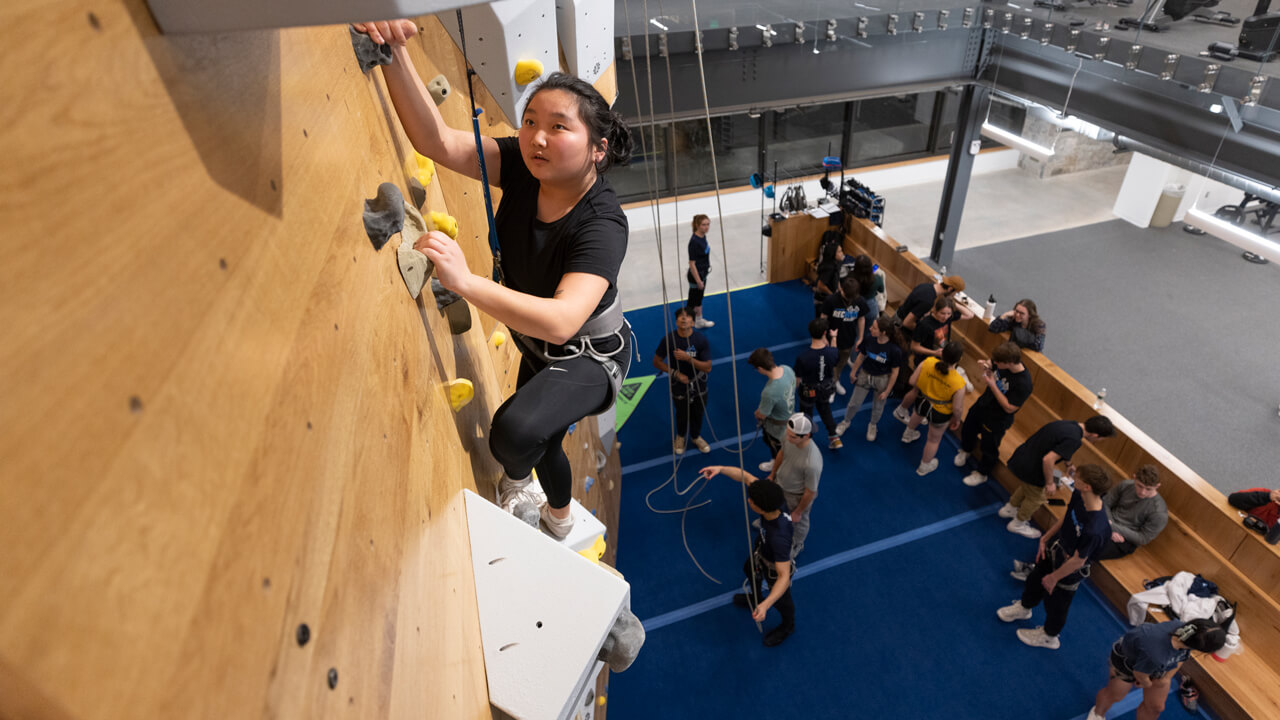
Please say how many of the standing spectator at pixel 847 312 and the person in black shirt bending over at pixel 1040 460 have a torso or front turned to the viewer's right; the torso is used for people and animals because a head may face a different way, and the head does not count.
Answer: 1

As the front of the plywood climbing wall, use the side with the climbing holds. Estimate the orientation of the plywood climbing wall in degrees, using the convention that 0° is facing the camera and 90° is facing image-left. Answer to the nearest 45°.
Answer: approximately 315°

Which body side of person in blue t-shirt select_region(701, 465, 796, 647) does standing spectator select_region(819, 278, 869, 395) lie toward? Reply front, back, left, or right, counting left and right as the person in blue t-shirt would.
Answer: right

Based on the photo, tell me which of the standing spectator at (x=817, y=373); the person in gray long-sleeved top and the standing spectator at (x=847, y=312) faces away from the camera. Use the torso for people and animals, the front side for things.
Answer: the standing spectator at (x=817, y=373)

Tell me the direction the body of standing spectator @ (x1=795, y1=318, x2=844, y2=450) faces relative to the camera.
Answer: away from the camera

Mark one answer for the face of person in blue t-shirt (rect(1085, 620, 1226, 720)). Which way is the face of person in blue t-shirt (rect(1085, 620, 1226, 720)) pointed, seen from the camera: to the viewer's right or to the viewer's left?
to the viewer's right

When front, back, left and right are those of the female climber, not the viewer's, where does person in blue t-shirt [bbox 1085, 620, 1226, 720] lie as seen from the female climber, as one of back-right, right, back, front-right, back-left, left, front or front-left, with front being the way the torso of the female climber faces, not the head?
back-left

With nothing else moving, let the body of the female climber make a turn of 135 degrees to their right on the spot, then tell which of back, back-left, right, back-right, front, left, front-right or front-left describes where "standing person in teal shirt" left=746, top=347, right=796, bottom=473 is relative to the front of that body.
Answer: front-right

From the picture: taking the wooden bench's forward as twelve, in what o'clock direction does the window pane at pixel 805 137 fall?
The window pane is roughly at 3 o'clock from the wooden bench.
